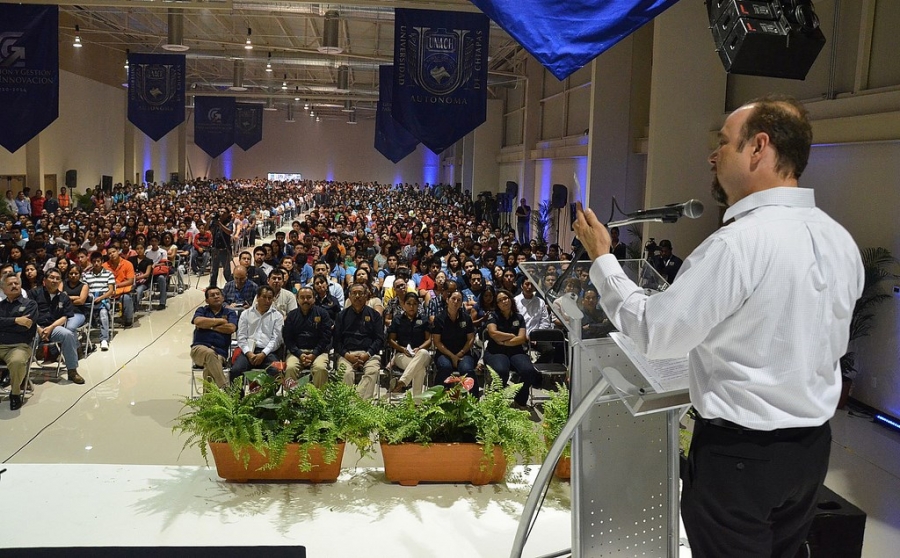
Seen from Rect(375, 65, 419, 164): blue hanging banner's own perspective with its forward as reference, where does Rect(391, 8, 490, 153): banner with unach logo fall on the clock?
The banner with unach logo is roughly at 12 o'clock from the blue hanging banner.

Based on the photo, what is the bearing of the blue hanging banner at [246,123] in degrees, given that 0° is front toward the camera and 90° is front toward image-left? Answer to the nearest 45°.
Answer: approximately 0°

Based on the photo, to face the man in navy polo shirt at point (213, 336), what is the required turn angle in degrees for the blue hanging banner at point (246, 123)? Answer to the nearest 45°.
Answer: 0° — it already faces them

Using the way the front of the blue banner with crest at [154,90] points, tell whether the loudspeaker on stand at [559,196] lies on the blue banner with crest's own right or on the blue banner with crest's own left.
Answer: on the blue banner with crest's own left

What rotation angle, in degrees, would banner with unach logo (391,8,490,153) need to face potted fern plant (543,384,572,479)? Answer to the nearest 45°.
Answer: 0° — it already faces it

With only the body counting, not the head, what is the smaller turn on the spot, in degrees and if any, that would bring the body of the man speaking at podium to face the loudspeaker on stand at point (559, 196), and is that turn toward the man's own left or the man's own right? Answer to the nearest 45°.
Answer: approximately 45° to the man's own right

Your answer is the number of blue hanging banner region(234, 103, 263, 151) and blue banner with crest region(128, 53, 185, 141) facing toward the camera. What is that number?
2

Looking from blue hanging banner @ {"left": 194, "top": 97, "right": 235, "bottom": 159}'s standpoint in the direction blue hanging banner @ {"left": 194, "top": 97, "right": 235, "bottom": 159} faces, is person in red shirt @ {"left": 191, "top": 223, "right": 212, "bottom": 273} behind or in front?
in front

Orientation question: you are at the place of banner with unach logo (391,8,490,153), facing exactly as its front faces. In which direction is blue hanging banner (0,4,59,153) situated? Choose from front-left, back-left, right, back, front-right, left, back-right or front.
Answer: right

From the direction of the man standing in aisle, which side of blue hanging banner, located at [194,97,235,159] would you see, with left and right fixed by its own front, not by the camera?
front

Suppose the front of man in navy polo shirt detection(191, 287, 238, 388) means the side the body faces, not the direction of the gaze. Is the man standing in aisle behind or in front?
behind

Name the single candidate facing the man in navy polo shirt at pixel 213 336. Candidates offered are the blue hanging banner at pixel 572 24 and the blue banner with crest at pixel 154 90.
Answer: the blue banner with crest
